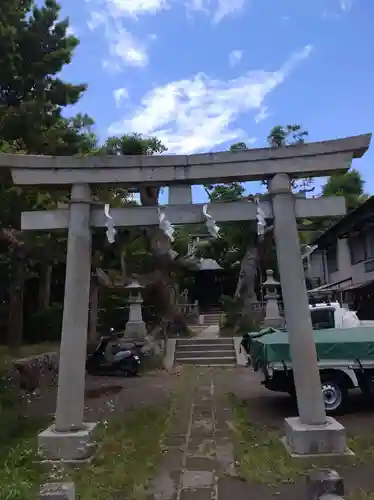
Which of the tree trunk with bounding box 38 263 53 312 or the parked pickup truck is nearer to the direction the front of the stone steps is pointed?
the parked pickup truck

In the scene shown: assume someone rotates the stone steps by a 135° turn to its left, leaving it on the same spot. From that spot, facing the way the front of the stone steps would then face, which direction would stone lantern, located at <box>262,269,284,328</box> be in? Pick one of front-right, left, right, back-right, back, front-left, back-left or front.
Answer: front

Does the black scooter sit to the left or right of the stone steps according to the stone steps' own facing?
on its right

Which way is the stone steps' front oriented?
toward the camera

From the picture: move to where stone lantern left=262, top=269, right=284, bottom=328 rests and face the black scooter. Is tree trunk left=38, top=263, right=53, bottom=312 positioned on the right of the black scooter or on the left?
right

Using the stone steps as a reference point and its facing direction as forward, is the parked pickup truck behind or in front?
in front

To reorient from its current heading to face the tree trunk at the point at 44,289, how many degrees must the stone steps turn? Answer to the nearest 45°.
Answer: approximately 90° to its right
